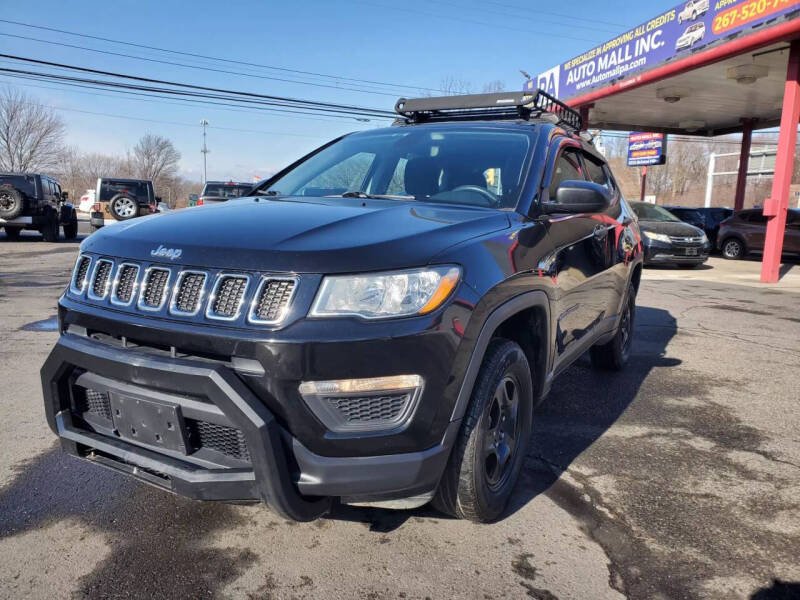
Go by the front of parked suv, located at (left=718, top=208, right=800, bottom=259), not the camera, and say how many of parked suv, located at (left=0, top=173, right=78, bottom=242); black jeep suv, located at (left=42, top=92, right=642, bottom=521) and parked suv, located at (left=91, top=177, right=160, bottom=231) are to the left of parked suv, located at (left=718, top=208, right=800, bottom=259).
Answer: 0

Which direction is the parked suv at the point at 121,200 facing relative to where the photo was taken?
away from the camera

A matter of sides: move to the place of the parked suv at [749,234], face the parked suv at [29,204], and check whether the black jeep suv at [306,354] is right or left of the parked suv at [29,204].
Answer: left

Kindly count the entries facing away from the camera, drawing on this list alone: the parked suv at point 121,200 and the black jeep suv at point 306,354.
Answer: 1

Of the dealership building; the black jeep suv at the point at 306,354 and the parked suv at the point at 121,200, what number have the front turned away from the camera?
1

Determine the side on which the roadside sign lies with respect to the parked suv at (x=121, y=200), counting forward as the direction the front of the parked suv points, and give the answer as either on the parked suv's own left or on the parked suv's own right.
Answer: on the parked suv's own right

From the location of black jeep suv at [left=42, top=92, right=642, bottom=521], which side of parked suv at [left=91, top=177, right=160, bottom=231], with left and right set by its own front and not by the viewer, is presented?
back

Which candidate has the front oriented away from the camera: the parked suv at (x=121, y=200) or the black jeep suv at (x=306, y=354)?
the parked suv

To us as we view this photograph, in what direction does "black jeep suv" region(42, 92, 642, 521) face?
facing the viewer and to the left of the viewer

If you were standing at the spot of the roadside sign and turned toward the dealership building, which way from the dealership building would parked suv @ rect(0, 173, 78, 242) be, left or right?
right

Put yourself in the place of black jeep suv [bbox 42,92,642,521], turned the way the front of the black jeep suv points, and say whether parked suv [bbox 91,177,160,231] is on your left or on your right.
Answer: on your right

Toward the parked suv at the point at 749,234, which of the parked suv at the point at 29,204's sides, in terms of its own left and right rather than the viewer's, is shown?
right

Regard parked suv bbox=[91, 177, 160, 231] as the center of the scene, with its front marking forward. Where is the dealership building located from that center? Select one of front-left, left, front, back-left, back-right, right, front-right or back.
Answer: back-right
